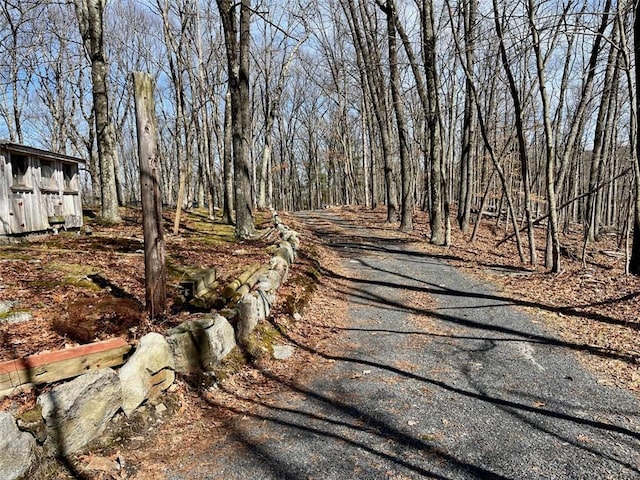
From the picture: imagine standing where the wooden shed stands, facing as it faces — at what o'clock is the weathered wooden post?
The weathered wooden post is roughly at 1 o'clock from the wooden shed.

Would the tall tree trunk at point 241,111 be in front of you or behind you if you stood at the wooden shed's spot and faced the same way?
in front

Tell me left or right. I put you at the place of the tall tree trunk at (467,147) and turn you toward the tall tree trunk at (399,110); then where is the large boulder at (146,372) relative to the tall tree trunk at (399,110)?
left

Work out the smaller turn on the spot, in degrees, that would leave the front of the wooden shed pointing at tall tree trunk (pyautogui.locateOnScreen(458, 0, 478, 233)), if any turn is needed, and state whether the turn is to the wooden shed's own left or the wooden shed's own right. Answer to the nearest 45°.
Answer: approximately 45° to the wooden shed's own left

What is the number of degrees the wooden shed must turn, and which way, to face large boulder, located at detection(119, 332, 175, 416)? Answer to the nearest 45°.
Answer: approximately 45° to its right

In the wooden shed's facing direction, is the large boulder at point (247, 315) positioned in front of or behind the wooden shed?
in front

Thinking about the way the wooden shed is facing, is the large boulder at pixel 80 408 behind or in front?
in front

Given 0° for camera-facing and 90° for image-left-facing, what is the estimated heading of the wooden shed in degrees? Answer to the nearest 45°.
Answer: approximately 315°
